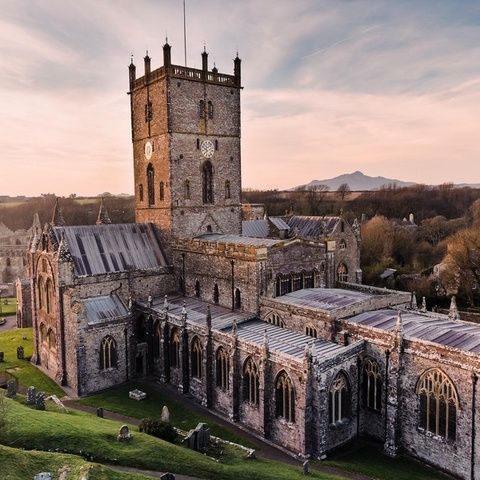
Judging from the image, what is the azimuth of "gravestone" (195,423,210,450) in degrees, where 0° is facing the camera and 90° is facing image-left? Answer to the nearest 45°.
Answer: approximately 315°

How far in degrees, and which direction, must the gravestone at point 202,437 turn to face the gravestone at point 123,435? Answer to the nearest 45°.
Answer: approximately 135° to its right

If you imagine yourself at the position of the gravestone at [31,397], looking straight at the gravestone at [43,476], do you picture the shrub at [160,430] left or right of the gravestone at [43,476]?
left

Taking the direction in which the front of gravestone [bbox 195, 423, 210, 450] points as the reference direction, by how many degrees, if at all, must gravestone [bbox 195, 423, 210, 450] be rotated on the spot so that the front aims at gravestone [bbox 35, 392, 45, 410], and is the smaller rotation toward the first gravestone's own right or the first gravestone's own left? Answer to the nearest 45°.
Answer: approximately 135° to the first gravestone's own right

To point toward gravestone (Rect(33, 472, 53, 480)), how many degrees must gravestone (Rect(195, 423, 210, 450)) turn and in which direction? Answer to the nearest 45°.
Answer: approximately 90° to its right

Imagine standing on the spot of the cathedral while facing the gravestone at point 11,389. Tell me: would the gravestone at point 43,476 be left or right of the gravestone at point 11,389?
left

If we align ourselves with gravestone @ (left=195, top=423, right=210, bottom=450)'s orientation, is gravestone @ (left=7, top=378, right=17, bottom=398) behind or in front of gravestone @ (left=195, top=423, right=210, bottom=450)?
behind

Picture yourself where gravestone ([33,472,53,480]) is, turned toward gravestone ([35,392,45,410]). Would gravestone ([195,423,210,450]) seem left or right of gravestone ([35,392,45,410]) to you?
right
